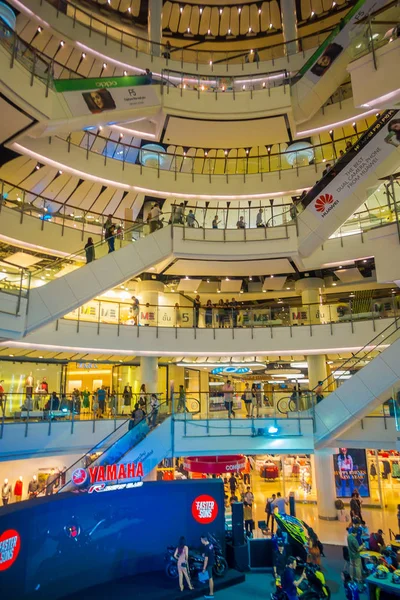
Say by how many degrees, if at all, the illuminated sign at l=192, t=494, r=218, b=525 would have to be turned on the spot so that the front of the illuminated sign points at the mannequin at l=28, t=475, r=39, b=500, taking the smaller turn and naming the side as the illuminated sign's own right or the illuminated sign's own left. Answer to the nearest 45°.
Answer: approximately 135° to the illuminated sign's own right

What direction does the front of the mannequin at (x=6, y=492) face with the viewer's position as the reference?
facing the viewer

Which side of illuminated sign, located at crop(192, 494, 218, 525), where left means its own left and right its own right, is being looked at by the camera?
front

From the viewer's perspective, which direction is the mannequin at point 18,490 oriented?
toward the camera

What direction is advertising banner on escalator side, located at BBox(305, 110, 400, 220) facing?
toward the camera

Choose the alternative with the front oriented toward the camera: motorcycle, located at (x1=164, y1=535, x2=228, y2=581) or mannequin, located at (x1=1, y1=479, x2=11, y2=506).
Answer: the mannequin

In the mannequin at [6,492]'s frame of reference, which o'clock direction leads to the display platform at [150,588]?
The display platform is roughly at 11 o'clock from the mannequin.

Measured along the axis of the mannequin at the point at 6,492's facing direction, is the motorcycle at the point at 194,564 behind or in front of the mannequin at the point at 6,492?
in front

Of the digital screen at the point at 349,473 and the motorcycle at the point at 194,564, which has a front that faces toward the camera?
the digital screen
